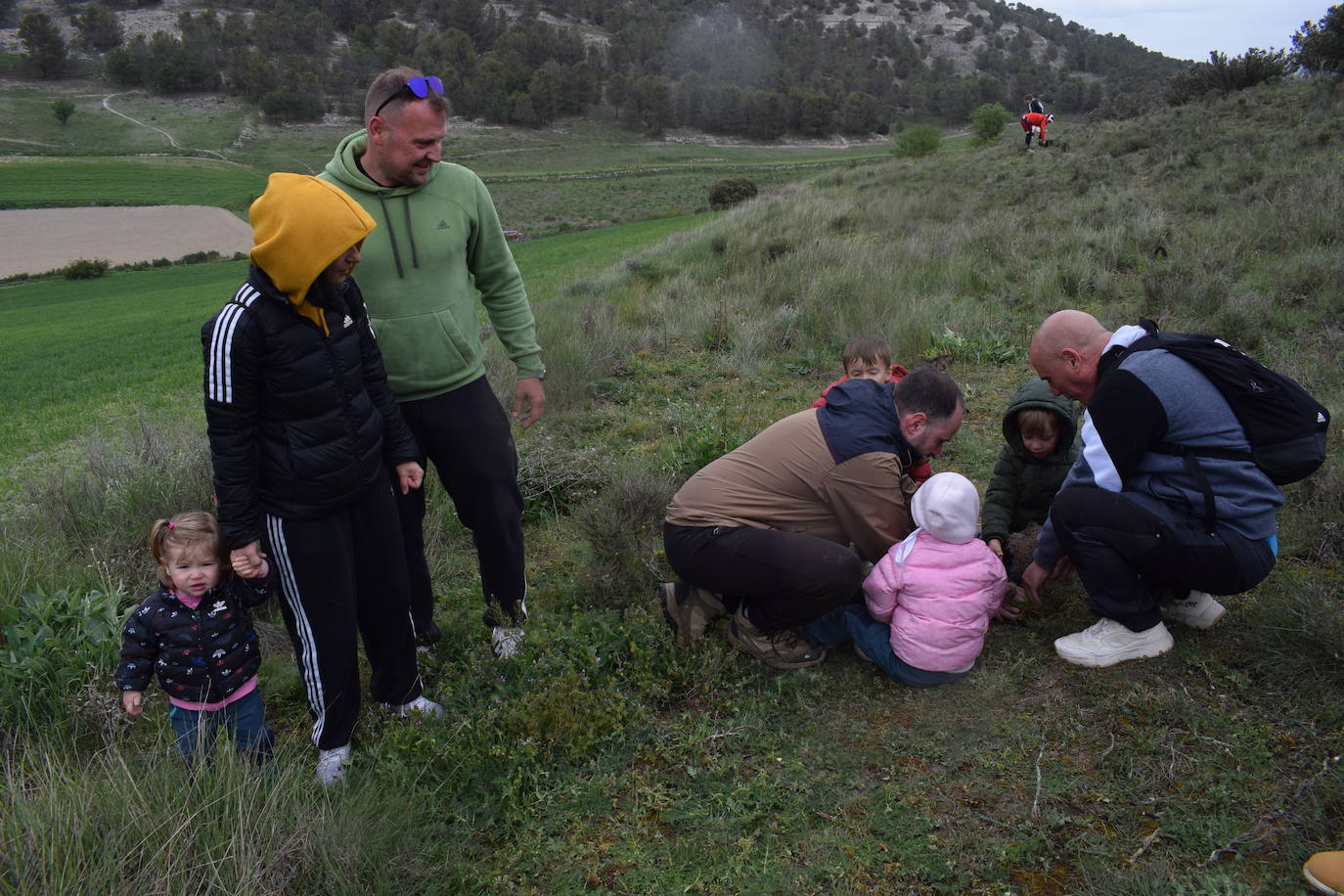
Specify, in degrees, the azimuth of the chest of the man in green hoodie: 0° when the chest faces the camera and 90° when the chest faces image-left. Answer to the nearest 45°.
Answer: approximately 0°

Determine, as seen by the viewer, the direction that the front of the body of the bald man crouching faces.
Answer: to the viewer's left

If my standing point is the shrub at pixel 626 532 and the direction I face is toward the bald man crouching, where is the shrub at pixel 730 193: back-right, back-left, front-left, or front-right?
back-left

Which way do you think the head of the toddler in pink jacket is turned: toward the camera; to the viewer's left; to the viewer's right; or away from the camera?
away from the camera

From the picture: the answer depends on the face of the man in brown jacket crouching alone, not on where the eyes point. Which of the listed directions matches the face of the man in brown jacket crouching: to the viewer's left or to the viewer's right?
to the viewer's right

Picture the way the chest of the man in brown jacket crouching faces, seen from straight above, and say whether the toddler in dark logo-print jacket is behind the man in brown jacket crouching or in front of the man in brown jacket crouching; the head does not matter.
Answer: behind

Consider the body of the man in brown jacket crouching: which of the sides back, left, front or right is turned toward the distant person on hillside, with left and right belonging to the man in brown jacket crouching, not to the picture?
left

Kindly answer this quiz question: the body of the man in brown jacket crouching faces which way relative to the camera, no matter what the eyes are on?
to the viewer's right

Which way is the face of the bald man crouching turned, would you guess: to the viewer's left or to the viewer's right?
to the viewer's left

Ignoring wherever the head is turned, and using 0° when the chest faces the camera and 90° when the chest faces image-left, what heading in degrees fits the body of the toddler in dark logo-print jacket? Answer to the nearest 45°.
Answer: approximately 0°

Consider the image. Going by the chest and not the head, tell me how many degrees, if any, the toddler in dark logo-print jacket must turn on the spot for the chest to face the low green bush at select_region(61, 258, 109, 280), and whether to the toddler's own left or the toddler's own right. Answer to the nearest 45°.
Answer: approximately 180°

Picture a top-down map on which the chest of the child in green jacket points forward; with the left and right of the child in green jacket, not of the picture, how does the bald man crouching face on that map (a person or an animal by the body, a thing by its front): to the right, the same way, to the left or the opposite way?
to the right
